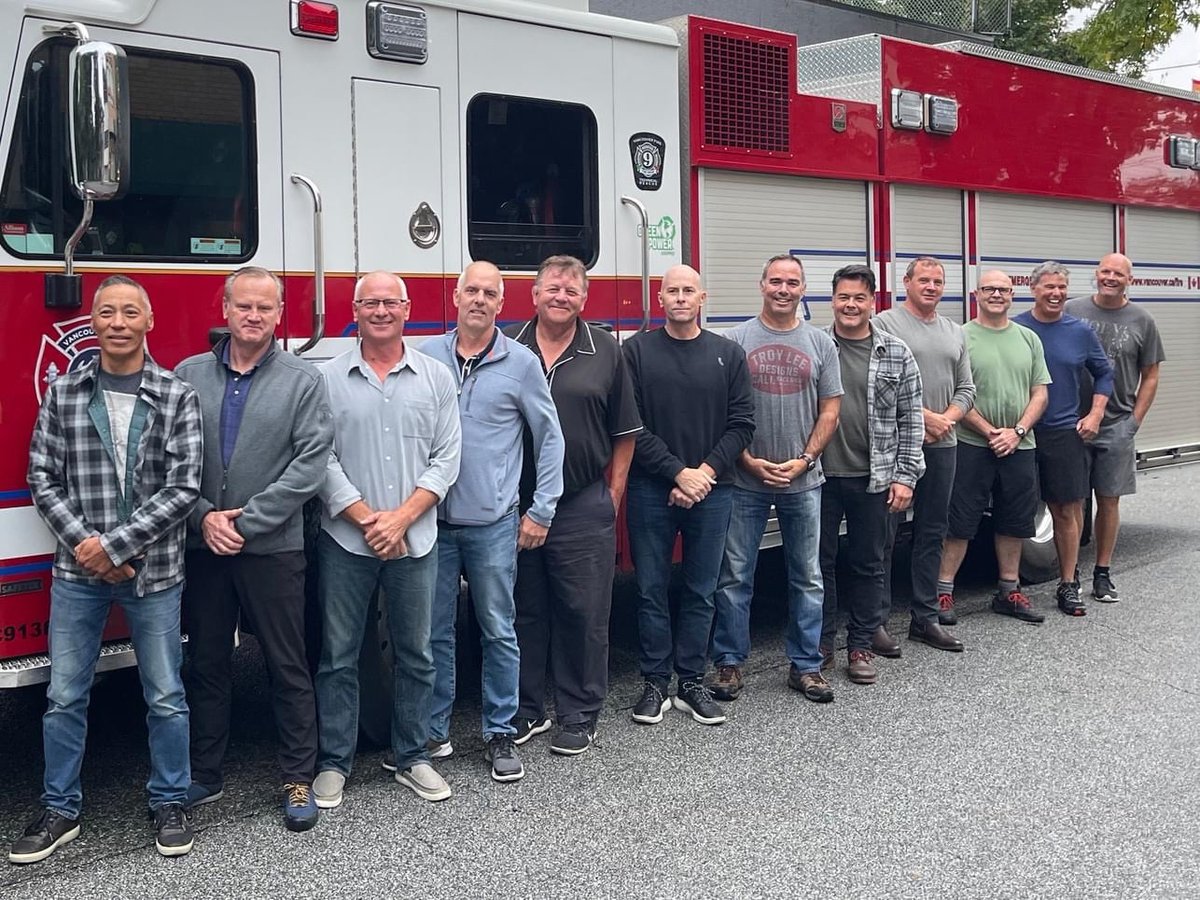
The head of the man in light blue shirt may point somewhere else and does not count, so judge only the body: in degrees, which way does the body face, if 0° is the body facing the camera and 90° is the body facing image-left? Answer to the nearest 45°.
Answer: approximately 0°

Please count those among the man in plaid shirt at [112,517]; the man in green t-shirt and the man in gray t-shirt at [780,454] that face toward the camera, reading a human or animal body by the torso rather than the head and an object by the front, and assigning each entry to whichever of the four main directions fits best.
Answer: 3

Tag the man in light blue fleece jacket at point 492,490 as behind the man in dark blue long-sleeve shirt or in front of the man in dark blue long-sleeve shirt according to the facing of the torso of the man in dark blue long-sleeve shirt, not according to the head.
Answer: in front

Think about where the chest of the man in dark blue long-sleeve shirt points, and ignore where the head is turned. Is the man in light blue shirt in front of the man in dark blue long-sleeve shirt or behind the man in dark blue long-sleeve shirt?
in front
